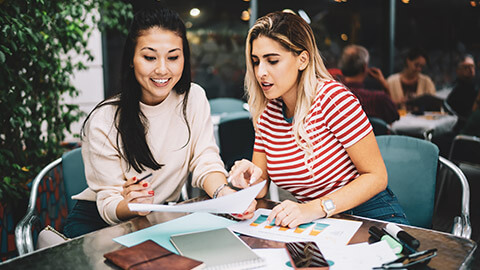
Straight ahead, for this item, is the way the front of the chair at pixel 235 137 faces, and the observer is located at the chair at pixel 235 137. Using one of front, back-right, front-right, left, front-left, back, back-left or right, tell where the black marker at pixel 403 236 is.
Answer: back

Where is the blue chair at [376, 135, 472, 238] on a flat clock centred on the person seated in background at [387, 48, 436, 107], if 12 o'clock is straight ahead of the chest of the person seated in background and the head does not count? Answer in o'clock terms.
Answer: The blue chair is roughly at 12 o'clock from the person seated in background.

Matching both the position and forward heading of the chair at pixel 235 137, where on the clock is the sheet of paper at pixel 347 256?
The sheet of paper is roughly at 6 o'clock from the chair.

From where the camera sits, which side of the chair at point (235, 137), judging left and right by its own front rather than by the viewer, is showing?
back

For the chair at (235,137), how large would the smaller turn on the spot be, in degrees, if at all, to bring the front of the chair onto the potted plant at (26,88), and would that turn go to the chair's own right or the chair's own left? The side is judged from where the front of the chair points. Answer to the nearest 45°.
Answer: approximately 135° to the chair's own left

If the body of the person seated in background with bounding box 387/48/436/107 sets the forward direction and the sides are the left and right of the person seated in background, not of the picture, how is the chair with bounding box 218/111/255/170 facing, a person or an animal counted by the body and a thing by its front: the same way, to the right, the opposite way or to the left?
the opposite way

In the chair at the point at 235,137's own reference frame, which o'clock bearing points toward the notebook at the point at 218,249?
The notebook is roughly at 6 o'clock from the chair.
